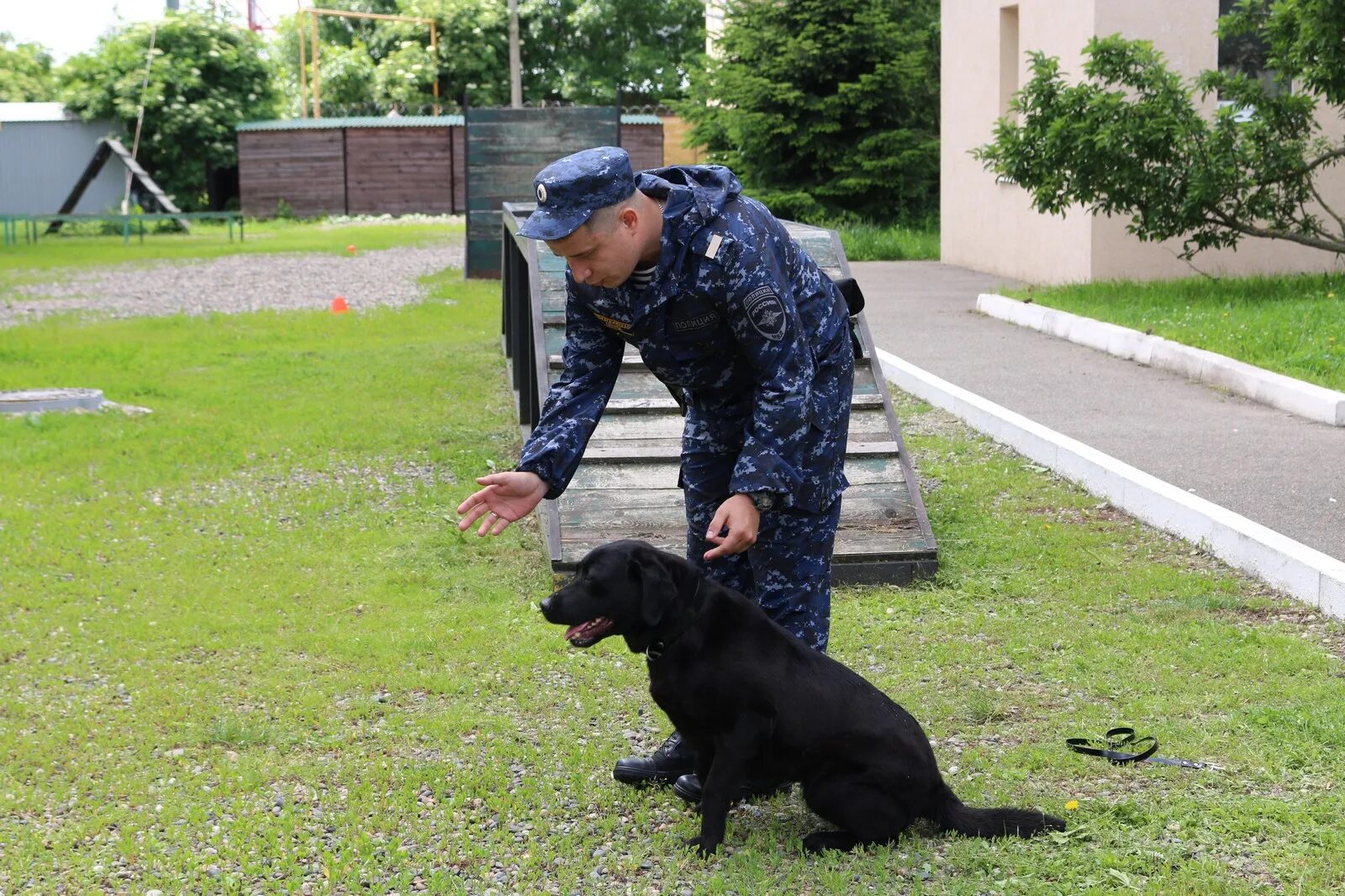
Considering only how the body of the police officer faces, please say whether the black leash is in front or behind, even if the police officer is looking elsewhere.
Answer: behind

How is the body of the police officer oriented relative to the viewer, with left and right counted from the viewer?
facing the viewer and to the left of the viewer

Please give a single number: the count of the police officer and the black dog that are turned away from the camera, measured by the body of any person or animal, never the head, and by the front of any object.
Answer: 0

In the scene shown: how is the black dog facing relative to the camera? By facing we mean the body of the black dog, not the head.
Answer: to the viewer's left

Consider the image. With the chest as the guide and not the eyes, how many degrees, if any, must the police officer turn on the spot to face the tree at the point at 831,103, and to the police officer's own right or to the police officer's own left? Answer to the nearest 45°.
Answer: approximately 135° to the police officer's own right

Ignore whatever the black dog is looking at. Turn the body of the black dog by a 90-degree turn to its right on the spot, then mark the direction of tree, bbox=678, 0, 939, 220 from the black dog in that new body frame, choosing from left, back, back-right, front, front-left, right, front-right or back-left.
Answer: front

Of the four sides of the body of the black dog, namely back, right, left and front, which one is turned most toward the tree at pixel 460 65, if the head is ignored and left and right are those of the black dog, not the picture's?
right

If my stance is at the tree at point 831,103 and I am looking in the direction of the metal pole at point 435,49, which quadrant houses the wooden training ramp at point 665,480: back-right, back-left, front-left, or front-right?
back-left

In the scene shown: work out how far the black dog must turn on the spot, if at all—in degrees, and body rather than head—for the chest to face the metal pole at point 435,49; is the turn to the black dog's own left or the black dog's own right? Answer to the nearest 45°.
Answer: approximately 90° to the black dog's own right

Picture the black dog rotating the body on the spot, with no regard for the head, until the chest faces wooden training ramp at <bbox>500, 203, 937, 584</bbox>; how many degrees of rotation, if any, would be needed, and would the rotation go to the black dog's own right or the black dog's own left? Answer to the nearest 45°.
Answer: approximately 90° to the black dog's own right

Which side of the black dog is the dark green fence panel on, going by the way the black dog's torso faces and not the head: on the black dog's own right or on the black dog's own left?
on the black dog's own right
